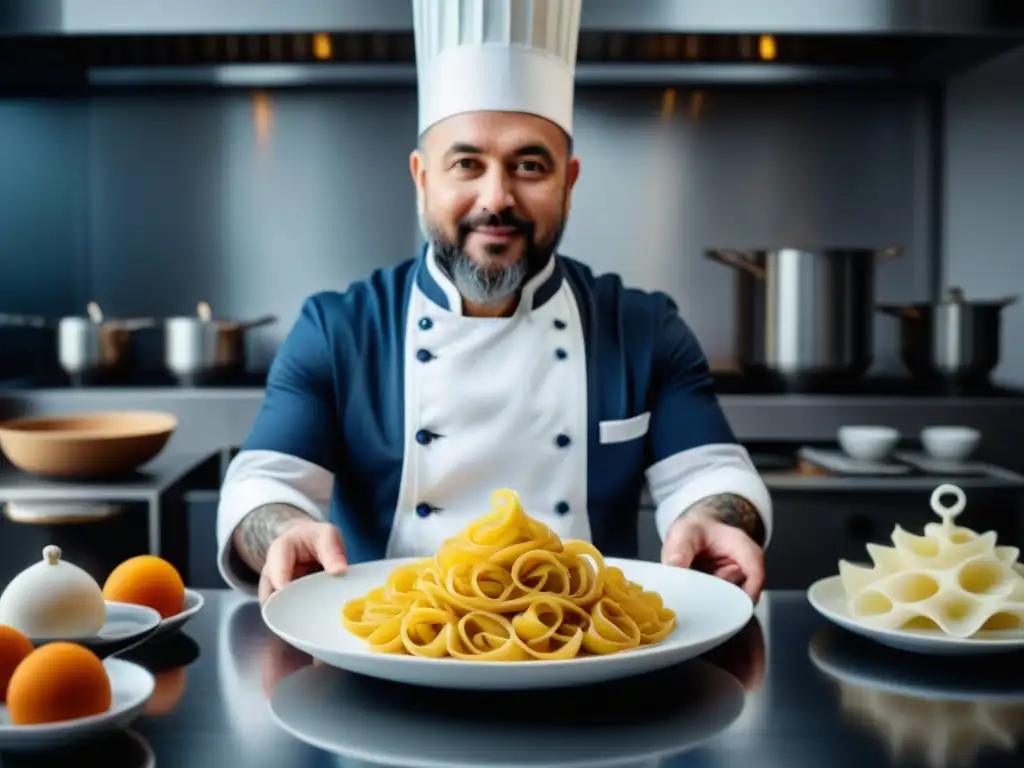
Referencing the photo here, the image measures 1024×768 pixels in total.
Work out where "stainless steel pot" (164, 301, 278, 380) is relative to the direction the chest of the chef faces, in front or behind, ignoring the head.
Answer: behind

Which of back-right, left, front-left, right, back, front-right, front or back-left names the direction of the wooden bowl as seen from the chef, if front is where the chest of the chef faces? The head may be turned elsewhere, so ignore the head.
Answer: back-right

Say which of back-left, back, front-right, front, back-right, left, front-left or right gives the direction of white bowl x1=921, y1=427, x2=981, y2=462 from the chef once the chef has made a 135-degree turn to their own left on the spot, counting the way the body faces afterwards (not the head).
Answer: front

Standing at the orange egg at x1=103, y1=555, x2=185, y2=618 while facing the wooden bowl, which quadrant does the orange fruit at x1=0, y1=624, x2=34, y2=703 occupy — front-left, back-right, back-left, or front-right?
back-left

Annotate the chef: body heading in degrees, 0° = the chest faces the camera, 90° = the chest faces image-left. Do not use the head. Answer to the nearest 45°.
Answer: approximately 0°

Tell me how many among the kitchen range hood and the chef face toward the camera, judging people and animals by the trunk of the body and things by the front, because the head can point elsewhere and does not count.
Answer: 2

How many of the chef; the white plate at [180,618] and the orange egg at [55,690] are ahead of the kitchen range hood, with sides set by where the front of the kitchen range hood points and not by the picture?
3

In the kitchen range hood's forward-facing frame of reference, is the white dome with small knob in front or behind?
in front

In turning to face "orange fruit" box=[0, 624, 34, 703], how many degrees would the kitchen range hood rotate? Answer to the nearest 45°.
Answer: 0° — it already faces it

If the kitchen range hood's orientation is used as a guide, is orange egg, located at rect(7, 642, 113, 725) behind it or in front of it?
in front

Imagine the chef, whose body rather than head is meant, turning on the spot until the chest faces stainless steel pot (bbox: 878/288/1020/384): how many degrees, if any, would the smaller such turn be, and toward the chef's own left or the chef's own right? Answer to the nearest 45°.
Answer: approximately 135° to the chef's own left
